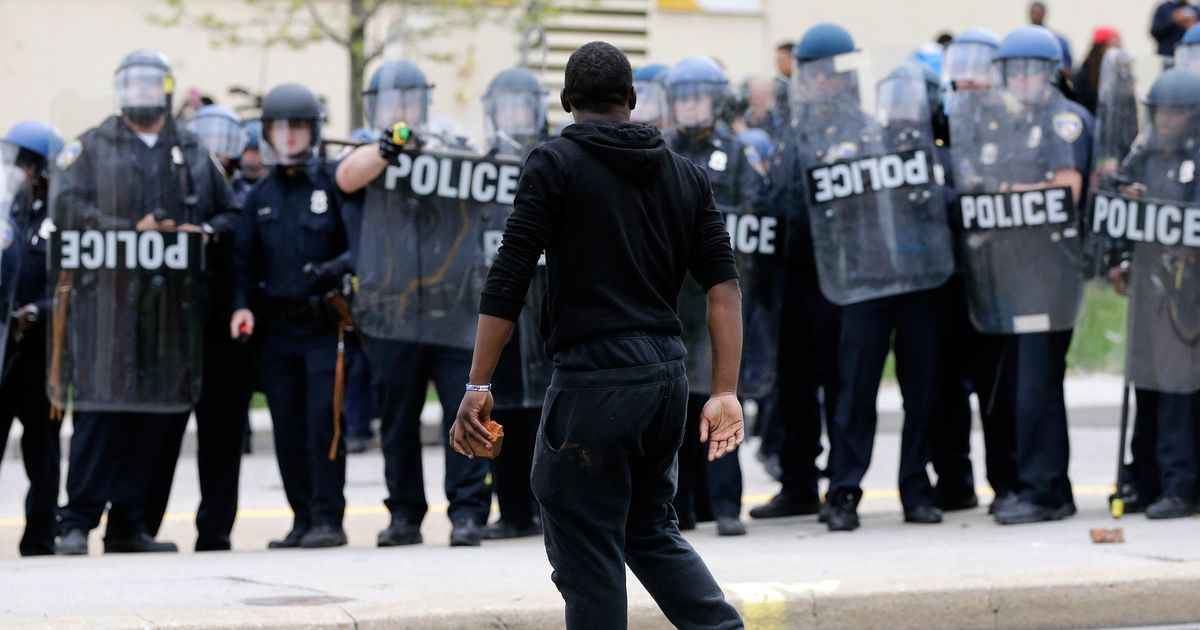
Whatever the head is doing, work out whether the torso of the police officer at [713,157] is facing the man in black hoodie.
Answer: yes

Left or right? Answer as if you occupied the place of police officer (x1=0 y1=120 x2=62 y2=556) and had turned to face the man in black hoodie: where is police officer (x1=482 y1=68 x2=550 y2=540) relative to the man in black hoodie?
left

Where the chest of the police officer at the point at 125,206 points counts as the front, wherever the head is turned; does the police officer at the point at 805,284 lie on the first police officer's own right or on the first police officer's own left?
on the first police officer's own left

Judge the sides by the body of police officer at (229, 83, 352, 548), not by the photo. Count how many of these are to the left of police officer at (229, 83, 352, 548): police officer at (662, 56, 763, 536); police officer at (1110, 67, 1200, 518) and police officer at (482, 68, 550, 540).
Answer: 3

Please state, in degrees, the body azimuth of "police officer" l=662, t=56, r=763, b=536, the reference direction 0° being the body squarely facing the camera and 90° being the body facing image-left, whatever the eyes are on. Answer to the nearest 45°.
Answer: approximately 0°

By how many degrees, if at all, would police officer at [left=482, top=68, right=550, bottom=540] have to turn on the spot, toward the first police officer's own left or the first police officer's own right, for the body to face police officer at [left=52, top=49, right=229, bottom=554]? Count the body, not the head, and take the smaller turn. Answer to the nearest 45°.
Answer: approximately 90° to the first police officer's own right

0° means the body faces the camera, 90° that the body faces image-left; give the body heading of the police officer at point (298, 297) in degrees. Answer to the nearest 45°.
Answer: approximately 0°

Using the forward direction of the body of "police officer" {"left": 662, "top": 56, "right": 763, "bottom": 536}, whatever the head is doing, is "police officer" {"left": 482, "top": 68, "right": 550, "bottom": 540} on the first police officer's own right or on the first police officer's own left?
on the first police officer's own right

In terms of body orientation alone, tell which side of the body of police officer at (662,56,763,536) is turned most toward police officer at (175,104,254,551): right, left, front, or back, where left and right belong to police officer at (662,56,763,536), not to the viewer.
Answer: right

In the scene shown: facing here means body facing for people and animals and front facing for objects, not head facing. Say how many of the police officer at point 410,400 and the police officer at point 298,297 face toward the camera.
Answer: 2

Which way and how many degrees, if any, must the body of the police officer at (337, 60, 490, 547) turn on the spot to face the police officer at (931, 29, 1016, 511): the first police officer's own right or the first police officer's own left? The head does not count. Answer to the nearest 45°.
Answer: approximately 90° to the first police officer's own left
